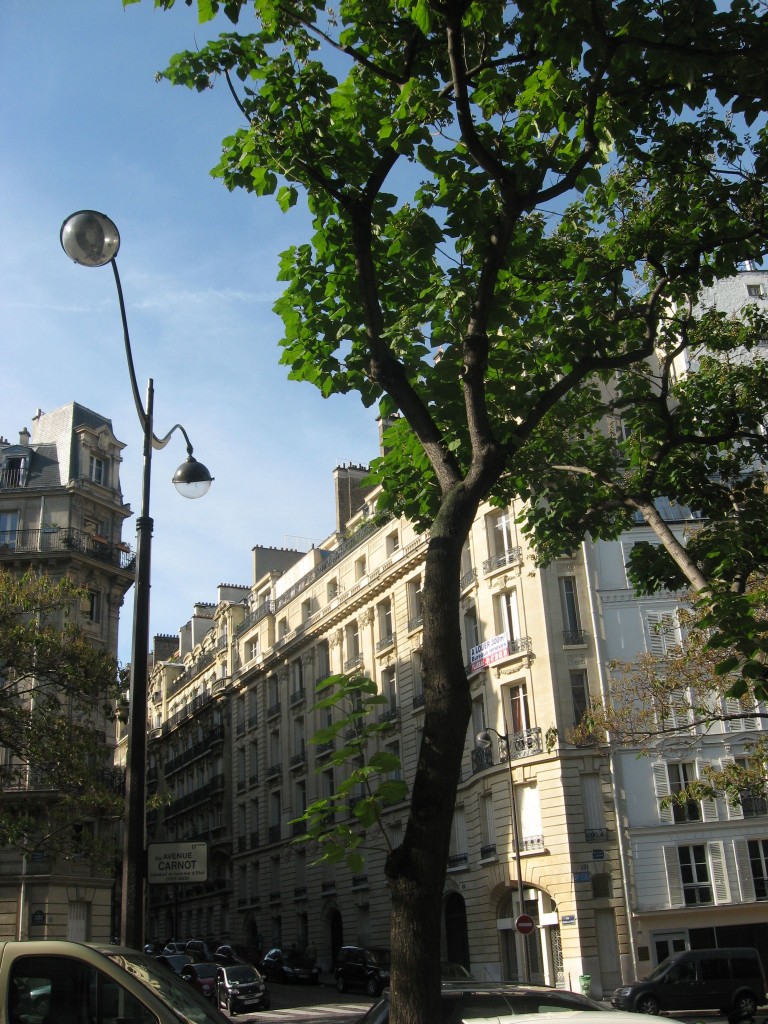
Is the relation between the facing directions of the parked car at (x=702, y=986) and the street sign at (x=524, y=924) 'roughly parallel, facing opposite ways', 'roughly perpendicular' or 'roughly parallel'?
roughly perpendicular

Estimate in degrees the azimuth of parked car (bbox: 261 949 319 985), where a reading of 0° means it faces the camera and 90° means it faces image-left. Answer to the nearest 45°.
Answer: approximately 315°

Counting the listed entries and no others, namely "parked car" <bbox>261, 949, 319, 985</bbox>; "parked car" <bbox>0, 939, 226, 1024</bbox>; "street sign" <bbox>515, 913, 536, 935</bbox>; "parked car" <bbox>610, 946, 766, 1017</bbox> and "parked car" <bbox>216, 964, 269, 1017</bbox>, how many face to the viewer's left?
1

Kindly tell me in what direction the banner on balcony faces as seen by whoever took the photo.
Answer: facing the viewer and to the left of the viewer

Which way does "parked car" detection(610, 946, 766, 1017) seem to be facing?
to the viewer's left

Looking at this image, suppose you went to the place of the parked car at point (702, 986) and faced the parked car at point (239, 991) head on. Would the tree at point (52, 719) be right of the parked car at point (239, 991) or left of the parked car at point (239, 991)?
left

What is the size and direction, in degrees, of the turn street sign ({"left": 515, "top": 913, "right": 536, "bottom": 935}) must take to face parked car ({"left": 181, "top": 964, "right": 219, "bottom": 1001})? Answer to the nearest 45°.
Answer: approximately 90° to its right

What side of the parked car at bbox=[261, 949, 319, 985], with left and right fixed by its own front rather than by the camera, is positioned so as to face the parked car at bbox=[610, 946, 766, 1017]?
front

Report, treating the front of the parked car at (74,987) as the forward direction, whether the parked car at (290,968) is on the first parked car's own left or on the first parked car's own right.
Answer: on the first parked car's own left

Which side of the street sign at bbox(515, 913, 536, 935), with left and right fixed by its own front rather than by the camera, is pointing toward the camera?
front

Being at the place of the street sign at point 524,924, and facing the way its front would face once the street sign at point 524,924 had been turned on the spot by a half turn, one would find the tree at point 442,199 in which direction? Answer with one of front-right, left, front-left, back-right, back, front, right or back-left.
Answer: back
